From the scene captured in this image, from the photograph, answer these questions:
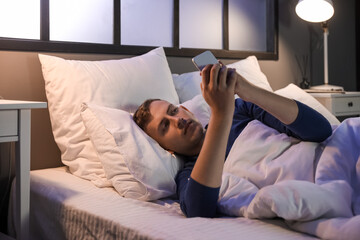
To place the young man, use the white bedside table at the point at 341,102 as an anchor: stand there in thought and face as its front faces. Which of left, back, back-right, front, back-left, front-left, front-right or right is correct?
front-right

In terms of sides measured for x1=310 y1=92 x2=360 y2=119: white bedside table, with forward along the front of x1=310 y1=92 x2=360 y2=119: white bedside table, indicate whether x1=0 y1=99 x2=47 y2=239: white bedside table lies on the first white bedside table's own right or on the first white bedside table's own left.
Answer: on the first white bedside table's own right

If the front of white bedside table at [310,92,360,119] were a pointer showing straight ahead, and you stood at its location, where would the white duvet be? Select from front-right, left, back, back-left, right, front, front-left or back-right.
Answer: front-right

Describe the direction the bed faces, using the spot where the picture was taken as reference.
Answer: facing the viewer and to the right of the viewer

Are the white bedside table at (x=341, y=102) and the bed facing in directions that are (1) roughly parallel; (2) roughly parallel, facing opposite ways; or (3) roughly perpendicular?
roughly parallel

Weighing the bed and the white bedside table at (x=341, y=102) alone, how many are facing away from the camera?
0
